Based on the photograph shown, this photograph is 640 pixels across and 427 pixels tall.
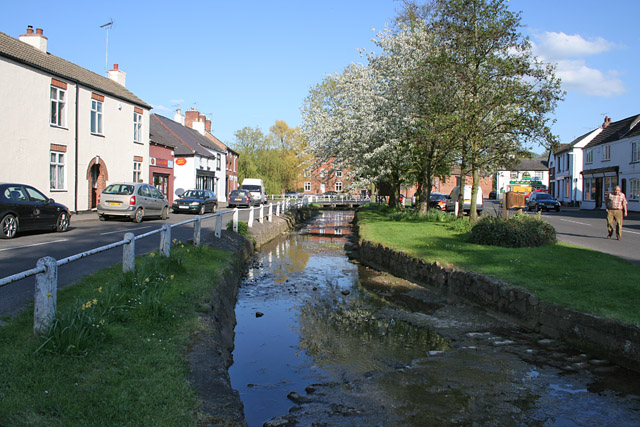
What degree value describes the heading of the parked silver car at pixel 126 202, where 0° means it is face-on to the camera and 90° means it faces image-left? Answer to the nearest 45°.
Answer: approximately 225°

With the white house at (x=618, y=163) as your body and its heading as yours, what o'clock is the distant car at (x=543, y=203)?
The distant car is roughly at 12 o'clock from the white house.

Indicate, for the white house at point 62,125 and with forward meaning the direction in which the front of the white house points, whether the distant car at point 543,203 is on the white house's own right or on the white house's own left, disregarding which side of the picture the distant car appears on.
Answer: on the white house's own left

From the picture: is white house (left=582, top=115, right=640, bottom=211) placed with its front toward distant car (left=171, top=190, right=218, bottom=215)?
yes

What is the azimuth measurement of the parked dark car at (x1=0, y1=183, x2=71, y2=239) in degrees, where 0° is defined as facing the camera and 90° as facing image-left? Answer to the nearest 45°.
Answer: approximately 225°

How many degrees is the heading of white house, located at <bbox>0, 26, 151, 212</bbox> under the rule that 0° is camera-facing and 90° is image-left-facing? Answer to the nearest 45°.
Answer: approximately 315°

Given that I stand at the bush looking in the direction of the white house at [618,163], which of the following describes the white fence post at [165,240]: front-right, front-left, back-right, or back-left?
back-left

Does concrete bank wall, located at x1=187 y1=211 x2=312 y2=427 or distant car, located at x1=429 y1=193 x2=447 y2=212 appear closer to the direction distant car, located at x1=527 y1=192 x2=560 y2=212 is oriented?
the concrete bank wall

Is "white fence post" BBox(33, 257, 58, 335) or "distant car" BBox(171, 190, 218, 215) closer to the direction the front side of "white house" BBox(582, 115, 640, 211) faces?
the distant car

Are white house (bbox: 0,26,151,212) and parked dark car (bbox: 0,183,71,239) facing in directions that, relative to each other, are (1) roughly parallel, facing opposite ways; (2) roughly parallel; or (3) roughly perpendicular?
roughly perpendicular
